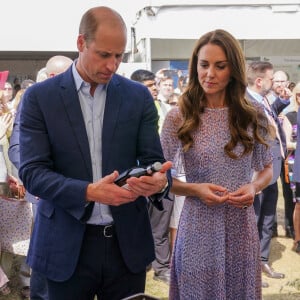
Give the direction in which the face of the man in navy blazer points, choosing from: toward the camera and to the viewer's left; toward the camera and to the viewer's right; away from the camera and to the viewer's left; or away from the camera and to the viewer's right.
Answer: toward the camera and to the viewer's right

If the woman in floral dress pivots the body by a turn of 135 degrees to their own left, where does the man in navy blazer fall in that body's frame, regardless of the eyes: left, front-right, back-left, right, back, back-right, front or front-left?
back

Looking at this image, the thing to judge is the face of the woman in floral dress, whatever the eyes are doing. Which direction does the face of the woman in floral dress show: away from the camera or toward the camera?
toward the camera

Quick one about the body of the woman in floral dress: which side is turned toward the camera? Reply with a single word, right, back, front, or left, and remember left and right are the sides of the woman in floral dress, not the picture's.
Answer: front
